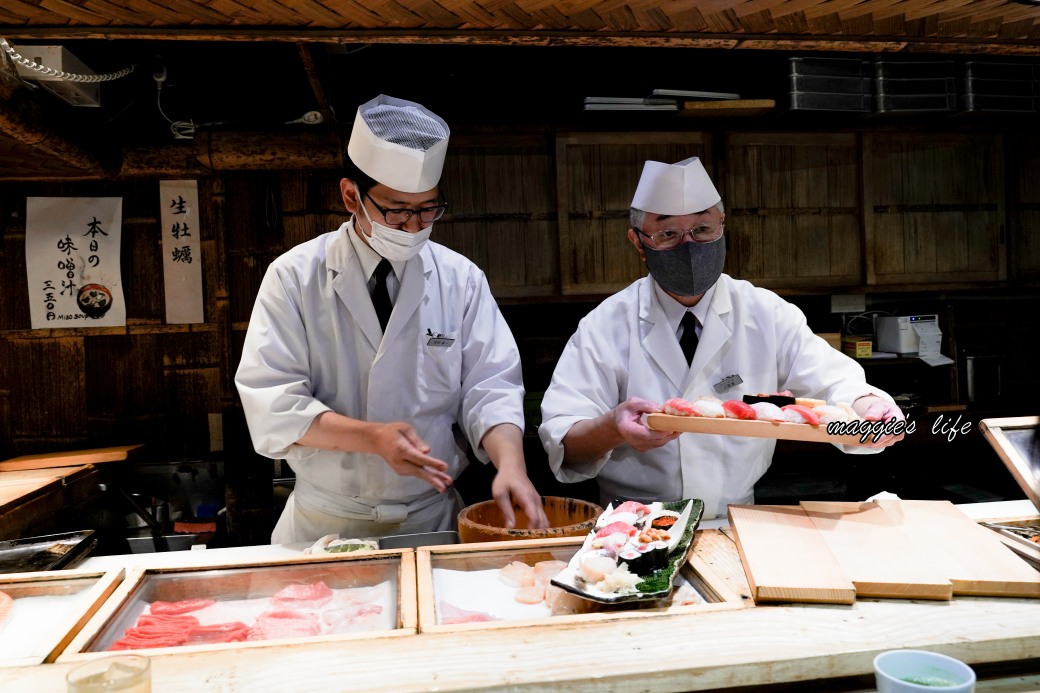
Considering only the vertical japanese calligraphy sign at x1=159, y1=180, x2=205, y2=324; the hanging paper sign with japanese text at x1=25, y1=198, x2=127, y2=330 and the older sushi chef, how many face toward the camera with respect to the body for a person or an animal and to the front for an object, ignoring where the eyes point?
3

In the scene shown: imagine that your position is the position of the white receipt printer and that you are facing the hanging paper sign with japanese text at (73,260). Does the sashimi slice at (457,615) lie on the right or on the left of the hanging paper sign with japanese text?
left

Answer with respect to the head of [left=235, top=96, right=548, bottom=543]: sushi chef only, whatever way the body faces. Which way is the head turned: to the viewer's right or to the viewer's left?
to the viewer's right

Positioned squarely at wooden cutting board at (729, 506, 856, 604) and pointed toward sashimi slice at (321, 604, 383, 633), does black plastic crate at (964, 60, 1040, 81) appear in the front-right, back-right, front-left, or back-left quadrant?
back-right

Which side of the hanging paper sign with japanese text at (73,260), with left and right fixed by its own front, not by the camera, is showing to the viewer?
front

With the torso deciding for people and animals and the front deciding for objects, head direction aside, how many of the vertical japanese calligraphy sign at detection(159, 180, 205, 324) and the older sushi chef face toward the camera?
2

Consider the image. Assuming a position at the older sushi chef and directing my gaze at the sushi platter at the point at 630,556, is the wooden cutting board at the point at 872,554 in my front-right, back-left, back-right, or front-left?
front-left

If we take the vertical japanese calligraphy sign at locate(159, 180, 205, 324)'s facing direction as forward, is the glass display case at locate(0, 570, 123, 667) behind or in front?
in front

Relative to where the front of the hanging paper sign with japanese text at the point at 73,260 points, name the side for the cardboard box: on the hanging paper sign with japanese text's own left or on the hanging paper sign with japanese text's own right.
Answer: on the hanging paper sign with japanese text's own left

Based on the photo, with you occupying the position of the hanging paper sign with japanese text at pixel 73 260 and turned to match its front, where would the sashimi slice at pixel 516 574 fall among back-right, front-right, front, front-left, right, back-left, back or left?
front

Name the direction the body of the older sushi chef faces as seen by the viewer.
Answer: toward the camera

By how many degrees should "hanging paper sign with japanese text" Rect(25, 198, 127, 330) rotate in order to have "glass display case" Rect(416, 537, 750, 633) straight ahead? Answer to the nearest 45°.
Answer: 0° — it already faces it

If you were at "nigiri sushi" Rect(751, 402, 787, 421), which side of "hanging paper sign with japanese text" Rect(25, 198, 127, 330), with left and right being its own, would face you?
front

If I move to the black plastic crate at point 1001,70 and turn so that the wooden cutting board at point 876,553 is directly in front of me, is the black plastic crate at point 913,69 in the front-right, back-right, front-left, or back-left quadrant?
front-right

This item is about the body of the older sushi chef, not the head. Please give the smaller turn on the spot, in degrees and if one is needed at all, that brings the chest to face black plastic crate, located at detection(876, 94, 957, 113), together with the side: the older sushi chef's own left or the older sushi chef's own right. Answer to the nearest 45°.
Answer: approximately 135° to the older sushi chef's own left

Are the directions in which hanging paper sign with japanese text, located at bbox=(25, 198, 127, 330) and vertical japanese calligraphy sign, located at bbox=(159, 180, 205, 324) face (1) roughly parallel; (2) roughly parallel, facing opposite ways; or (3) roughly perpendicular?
roughly parallel

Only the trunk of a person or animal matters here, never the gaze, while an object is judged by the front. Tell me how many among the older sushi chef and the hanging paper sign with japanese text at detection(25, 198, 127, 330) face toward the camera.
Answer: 2

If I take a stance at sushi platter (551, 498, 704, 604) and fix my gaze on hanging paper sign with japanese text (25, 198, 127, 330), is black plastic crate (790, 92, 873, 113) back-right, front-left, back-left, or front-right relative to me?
front-right
